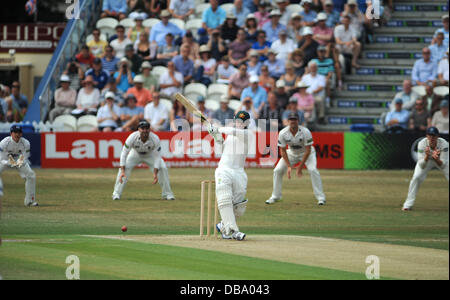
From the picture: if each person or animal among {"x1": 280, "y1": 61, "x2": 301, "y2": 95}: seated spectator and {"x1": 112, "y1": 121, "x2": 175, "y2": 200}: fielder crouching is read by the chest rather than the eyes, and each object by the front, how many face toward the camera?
2

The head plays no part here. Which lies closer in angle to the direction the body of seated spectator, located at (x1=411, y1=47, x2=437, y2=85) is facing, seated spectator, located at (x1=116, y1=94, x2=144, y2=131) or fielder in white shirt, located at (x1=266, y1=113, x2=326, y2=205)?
the fielder in white shirt

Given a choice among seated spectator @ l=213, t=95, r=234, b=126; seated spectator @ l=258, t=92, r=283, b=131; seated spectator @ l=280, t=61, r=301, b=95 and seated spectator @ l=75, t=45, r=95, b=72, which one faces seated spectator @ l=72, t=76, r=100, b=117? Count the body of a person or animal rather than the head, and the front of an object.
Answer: seated spectator @ l=75, t=45, r=95, b=72

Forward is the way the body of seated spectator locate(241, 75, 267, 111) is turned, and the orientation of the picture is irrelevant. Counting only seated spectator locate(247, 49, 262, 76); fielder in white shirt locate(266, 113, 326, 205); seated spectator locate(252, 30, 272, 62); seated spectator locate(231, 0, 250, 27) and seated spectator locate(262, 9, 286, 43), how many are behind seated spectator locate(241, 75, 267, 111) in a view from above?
4

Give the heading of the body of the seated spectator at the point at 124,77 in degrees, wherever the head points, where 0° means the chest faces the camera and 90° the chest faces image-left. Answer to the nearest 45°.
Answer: approximately 0°

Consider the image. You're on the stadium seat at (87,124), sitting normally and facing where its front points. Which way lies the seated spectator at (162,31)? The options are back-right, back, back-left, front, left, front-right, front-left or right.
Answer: back-left

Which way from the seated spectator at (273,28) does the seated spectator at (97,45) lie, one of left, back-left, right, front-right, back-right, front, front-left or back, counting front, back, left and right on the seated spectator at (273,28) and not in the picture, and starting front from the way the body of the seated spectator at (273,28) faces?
right

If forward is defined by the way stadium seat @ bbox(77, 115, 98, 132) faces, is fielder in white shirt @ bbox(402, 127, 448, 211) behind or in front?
in front

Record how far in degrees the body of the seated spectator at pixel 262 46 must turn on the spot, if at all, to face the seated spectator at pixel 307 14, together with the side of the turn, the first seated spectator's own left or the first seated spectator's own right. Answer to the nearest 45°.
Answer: approximately 135° to the first seated spectator's own left

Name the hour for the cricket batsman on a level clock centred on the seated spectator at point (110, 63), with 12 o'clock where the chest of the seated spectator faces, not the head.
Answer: The cricket batsman is roughly at 12 o'clock from the seated spectator.

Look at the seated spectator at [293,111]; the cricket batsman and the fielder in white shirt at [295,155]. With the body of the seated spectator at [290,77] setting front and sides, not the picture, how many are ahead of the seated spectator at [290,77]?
3

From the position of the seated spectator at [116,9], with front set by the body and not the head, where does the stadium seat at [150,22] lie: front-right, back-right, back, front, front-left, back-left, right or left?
front-left
